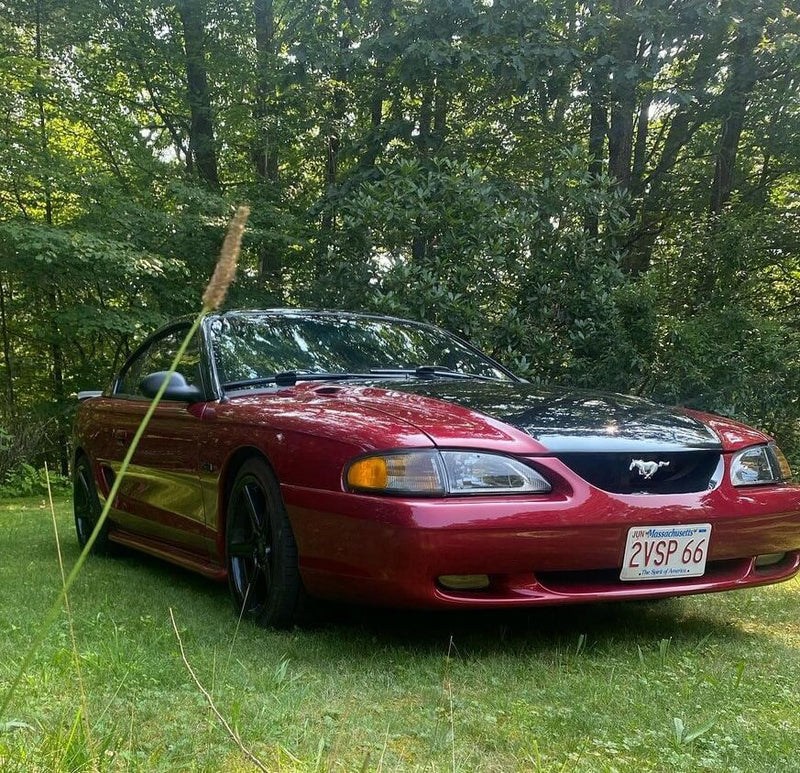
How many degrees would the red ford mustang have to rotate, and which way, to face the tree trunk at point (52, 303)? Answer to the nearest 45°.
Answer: approximately 180°

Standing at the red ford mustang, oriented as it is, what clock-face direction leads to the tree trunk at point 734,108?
The tree trunk is roughly at 8 o'clock from the red ford mustang.

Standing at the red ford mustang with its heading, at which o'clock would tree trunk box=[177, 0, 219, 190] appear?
The tree trunk is roughly at 7 o'clock from the red ford mustang.

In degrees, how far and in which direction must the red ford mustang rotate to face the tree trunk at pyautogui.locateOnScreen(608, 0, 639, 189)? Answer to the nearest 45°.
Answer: approximately 135° to its left

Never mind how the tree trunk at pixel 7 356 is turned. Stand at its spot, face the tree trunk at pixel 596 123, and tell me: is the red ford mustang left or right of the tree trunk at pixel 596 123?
right

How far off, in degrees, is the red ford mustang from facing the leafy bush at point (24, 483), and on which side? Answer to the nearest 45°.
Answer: approximately 180°

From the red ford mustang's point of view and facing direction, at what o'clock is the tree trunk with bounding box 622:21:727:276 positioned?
The tree trunk is roughly at 8 o'clock from the red ford mustang.

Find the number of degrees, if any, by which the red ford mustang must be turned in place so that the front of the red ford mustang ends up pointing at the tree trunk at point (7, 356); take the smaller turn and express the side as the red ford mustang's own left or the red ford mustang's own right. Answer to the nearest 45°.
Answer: approximately 180°

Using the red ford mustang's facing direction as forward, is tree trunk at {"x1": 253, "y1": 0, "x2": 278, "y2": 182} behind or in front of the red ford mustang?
behind

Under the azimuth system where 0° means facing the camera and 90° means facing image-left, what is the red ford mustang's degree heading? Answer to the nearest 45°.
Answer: approximately 315°

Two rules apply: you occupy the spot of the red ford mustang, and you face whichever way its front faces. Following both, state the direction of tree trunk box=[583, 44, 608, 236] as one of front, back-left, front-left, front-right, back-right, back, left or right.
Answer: back-left
